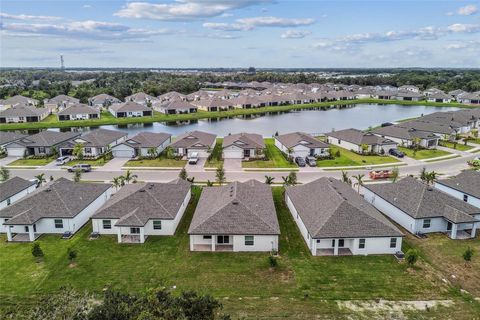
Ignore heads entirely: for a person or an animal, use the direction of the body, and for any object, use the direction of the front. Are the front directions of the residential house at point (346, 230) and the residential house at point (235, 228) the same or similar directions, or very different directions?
same or similar directions

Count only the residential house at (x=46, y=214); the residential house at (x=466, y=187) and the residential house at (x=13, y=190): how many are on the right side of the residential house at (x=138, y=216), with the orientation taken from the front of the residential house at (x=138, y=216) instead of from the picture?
1

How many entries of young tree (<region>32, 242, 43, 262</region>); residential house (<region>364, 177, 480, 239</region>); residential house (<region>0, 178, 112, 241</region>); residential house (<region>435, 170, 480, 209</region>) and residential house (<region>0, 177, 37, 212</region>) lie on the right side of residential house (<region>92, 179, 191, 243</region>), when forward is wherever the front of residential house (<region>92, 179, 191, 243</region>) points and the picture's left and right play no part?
2

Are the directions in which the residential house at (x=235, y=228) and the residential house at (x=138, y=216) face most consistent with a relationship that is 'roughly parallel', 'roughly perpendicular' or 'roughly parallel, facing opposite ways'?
roughly parallel

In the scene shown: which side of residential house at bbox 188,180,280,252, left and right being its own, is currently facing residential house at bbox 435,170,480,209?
right

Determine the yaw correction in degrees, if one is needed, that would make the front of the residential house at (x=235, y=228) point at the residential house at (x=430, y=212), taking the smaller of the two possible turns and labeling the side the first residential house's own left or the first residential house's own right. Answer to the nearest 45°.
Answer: approximately 90° to the first residential house's own right

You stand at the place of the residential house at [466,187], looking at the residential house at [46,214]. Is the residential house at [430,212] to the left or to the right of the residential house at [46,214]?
left

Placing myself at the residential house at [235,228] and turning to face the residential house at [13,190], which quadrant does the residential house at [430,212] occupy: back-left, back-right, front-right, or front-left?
back-right

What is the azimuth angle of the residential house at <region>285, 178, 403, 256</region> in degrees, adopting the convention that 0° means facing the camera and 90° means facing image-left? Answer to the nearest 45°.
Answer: approximately 180°

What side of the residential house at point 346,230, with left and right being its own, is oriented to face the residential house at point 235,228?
left

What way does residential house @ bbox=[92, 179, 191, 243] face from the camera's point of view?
away from the camera

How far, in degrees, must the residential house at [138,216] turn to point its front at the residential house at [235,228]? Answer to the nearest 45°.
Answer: approximately 135° to its right

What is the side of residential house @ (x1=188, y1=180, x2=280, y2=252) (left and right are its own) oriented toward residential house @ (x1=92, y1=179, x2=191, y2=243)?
left

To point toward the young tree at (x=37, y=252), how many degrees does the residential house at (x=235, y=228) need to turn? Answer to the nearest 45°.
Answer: approximately 90° to its left

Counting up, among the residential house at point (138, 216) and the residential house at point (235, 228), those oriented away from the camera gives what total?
2

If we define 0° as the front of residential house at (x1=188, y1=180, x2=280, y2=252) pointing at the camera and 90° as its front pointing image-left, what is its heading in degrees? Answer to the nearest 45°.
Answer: approximately 180°

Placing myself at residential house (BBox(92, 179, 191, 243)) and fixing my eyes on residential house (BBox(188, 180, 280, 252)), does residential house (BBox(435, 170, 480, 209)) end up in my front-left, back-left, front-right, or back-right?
front-left

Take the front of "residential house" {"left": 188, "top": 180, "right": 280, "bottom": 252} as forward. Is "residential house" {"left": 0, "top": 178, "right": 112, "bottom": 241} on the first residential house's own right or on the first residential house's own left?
on the first residential house's own left
